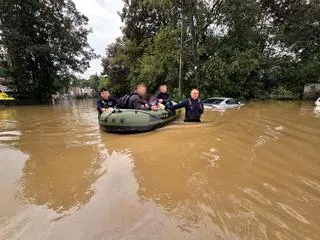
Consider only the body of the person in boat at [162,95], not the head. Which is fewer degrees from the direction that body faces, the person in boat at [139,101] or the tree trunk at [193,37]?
the person in boat

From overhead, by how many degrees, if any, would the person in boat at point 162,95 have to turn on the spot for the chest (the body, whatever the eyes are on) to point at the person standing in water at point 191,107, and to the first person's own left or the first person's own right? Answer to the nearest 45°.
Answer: approximately 90° to the first person's own left

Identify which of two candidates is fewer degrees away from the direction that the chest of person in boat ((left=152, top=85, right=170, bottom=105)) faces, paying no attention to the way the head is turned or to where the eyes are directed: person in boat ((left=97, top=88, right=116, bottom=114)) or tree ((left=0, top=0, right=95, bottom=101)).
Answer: the person in boat

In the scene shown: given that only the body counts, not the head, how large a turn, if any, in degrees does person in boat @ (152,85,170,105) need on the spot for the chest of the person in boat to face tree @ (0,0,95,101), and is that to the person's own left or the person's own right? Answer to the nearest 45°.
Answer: approximately 90° to the person's own right

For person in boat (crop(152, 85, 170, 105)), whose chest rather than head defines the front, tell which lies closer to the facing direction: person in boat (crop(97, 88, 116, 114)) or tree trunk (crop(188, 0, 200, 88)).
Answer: the person in boat

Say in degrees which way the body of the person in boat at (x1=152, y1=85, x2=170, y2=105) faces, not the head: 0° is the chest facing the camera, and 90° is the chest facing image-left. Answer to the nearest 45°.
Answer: approximately 45°

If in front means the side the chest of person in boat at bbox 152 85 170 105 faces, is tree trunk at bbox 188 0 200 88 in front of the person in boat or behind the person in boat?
behind
